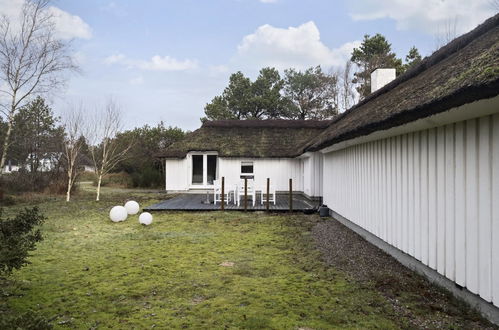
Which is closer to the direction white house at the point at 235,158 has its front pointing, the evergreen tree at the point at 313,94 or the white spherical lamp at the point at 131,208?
the white spherical lamp

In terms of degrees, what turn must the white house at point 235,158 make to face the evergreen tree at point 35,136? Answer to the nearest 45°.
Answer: approximately 90° to its right

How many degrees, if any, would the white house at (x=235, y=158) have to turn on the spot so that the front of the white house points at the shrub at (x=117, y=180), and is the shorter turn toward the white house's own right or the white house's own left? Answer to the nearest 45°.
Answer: approximately 135° to the white house's own right

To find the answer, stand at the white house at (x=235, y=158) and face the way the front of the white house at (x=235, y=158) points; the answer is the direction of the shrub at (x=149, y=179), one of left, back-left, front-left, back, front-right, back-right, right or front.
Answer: back-right

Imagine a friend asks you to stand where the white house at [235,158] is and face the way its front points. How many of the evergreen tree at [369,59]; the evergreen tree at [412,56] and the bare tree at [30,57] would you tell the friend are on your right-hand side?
1

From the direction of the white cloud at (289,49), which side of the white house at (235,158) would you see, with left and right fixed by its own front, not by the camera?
back

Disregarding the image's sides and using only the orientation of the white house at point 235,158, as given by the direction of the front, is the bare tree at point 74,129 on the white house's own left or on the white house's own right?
on the white house's own right

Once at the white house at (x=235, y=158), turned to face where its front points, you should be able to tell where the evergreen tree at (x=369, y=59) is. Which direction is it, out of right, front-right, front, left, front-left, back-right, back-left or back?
back-left

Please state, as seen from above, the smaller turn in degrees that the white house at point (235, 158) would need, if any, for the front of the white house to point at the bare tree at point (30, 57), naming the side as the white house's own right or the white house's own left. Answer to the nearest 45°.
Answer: approximately 90° to the white house's own right

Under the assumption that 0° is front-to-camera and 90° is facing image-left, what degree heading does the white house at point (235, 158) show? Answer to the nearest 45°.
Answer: approximately 0°

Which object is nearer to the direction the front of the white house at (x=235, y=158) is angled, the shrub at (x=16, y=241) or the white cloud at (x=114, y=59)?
the shrub

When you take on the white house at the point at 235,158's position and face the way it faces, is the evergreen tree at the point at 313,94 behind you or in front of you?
behind

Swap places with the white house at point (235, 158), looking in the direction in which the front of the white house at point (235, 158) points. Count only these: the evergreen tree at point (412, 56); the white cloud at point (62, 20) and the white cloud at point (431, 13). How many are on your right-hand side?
1

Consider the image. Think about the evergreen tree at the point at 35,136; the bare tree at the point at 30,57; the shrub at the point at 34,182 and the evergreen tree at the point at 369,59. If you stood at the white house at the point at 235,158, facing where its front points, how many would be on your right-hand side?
3
